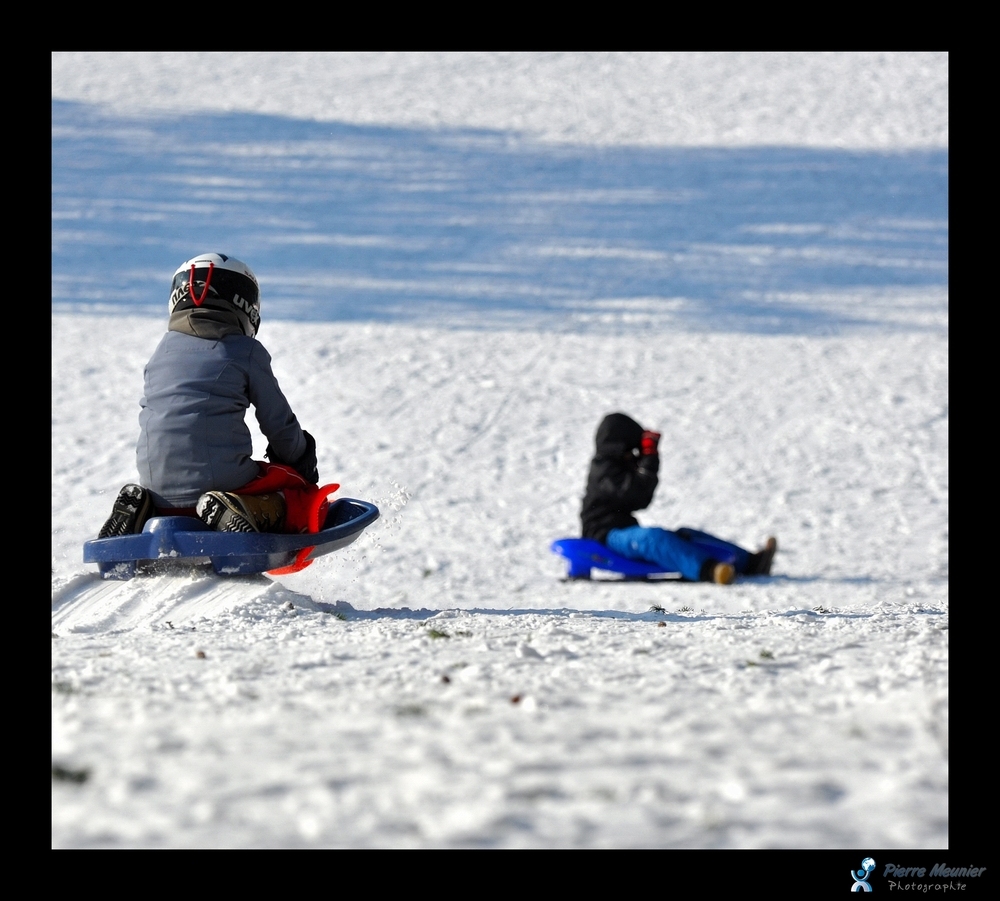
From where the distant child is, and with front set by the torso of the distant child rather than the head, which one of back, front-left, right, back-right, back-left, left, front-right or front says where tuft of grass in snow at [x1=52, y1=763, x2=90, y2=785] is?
right

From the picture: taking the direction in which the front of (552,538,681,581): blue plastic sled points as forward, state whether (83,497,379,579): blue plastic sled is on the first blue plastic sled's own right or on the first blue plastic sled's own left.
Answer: on the first blue plastic sled's own right

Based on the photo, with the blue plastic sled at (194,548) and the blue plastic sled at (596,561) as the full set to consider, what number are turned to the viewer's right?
2

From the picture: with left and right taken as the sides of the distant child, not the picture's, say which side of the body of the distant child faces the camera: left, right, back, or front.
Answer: right

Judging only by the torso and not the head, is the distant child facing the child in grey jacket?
no

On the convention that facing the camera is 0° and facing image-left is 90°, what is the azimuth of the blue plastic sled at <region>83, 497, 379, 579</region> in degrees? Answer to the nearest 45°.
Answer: approximately 270°

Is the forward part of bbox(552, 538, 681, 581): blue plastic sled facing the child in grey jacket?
no

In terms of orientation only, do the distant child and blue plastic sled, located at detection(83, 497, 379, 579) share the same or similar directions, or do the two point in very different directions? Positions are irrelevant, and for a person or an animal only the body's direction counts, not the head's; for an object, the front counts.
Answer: same or similar directions

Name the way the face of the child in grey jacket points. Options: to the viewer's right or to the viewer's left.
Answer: to the viewer's right

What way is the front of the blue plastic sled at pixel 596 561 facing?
to the viewer's right

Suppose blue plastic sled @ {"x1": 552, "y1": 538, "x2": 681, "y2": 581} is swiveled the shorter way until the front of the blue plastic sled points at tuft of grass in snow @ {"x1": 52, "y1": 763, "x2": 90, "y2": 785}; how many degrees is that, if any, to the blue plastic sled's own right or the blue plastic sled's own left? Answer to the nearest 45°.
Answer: approximately 90° to the blue plastic sled's own right

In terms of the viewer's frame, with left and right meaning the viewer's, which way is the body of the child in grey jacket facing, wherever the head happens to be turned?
facing away from the viewer and to the right of the viewer
